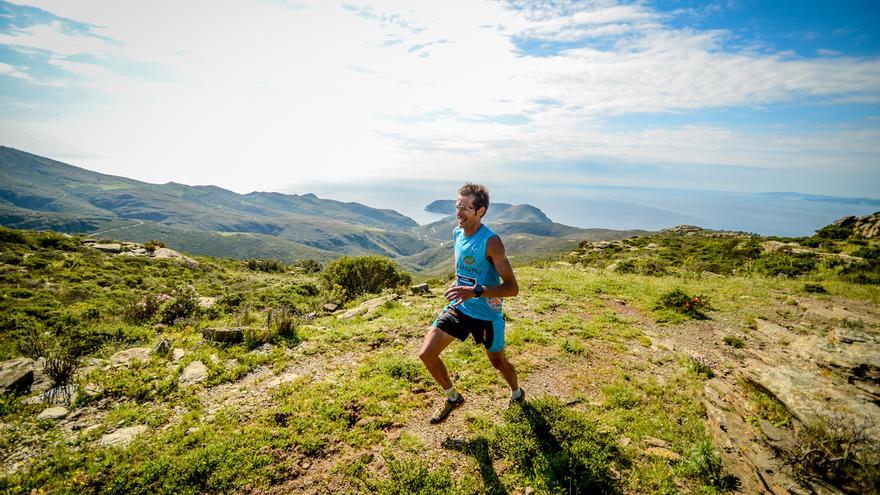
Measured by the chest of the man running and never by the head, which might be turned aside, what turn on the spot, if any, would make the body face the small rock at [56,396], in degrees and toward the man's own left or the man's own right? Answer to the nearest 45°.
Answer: approximately 45° to the man's own right

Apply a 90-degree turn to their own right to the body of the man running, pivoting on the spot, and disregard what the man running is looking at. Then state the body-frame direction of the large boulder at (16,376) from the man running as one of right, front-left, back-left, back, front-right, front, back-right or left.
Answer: front-left

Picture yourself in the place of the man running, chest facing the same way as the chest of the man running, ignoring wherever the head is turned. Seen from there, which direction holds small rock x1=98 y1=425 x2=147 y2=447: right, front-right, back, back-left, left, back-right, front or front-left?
front-right

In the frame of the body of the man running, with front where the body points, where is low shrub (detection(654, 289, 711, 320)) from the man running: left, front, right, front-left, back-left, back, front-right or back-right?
back

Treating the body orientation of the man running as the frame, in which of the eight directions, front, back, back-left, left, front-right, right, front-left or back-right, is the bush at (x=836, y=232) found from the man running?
back

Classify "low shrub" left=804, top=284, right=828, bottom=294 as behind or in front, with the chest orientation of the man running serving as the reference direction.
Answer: behind

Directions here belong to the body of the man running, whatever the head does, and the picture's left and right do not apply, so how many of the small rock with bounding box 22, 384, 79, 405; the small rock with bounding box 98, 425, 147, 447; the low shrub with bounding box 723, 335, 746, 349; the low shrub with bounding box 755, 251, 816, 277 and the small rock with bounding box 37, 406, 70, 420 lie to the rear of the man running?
2

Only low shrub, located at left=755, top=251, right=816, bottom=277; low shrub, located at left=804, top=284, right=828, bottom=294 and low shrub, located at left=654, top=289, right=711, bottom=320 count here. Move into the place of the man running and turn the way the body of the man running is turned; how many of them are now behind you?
3

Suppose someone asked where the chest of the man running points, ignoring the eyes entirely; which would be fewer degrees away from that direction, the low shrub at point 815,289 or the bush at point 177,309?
the bush

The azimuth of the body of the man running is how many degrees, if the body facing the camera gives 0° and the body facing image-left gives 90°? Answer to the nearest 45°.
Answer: approximately 45°
